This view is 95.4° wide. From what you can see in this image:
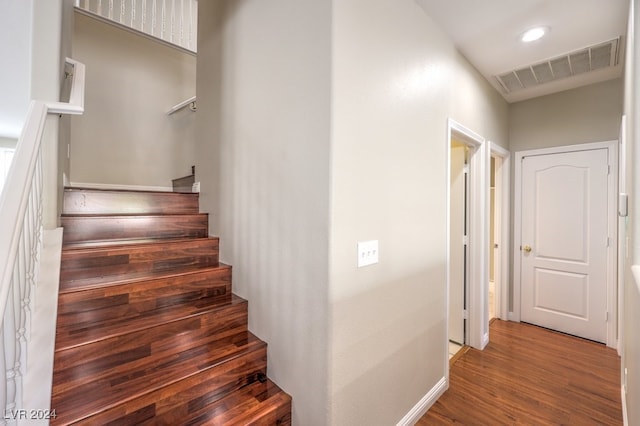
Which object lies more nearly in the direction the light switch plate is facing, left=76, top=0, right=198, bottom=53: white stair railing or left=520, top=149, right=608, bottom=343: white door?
the white door

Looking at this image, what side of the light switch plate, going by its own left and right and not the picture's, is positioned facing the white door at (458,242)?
left

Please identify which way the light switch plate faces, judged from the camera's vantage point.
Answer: facing the viewer and to the right of the viewer

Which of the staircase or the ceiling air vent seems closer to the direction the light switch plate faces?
the ceiling air vent

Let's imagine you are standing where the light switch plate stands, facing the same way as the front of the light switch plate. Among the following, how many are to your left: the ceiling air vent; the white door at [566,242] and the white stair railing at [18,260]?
2

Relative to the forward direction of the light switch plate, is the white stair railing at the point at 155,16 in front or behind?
behind

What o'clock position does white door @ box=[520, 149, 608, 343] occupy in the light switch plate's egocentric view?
The white door is roughly at 9 o'clock from the light switch plate.

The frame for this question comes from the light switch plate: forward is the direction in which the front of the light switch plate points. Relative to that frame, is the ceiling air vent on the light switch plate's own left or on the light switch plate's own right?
on the light switch plate's own left

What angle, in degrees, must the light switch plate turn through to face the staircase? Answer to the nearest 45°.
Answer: approximately 135° to its right

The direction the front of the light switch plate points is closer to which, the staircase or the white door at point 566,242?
the white door

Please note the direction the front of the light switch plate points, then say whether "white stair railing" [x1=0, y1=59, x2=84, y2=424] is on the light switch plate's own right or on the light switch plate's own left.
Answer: on the light switch plate's own right
